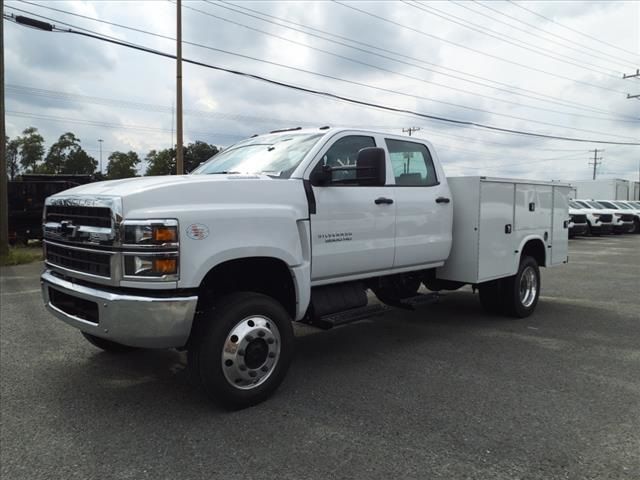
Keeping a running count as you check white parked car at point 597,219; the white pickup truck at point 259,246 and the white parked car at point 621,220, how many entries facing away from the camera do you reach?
0

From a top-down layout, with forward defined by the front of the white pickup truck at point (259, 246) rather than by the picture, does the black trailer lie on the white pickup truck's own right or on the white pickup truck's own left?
on the white pickup truck's own right

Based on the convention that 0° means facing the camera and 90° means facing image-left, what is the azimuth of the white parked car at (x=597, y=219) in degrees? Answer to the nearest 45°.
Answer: approximately 315°

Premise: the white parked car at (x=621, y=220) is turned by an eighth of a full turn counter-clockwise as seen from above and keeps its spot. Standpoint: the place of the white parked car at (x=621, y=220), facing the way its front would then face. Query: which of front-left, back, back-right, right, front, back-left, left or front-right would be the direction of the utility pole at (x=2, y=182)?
back-right

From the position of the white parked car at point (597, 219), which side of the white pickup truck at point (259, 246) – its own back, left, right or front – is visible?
back

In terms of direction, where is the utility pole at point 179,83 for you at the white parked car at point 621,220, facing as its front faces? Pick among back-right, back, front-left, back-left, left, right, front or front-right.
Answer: right

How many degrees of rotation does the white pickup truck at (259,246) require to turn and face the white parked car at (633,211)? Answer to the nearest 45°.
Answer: approximately 180°

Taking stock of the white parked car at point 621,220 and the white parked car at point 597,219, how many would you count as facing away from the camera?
0

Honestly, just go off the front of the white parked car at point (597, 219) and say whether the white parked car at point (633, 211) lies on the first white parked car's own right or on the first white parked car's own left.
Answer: on the first white parked car's own left

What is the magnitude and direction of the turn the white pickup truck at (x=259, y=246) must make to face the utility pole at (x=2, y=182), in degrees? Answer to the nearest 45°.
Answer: approximately 90° to its right

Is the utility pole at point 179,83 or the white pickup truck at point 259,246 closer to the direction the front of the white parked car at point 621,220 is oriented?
the white pickup truck

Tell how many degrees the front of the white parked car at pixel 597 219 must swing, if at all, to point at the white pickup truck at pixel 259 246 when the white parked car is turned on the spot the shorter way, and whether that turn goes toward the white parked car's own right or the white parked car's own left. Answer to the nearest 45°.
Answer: approximately 45° to the white parked car's own right

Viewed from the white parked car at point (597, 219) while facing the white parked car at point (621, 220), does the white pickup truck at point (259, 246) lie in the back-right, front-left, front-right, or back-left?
back-right

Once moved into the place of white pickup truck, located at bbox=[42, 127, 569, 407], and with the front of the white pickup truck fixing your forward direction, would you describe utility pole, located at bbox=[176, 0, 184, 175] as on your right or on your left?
on your right

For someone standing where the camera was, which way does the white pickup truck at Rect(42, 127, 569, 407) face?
facing the viewer and to the left of the viewer
